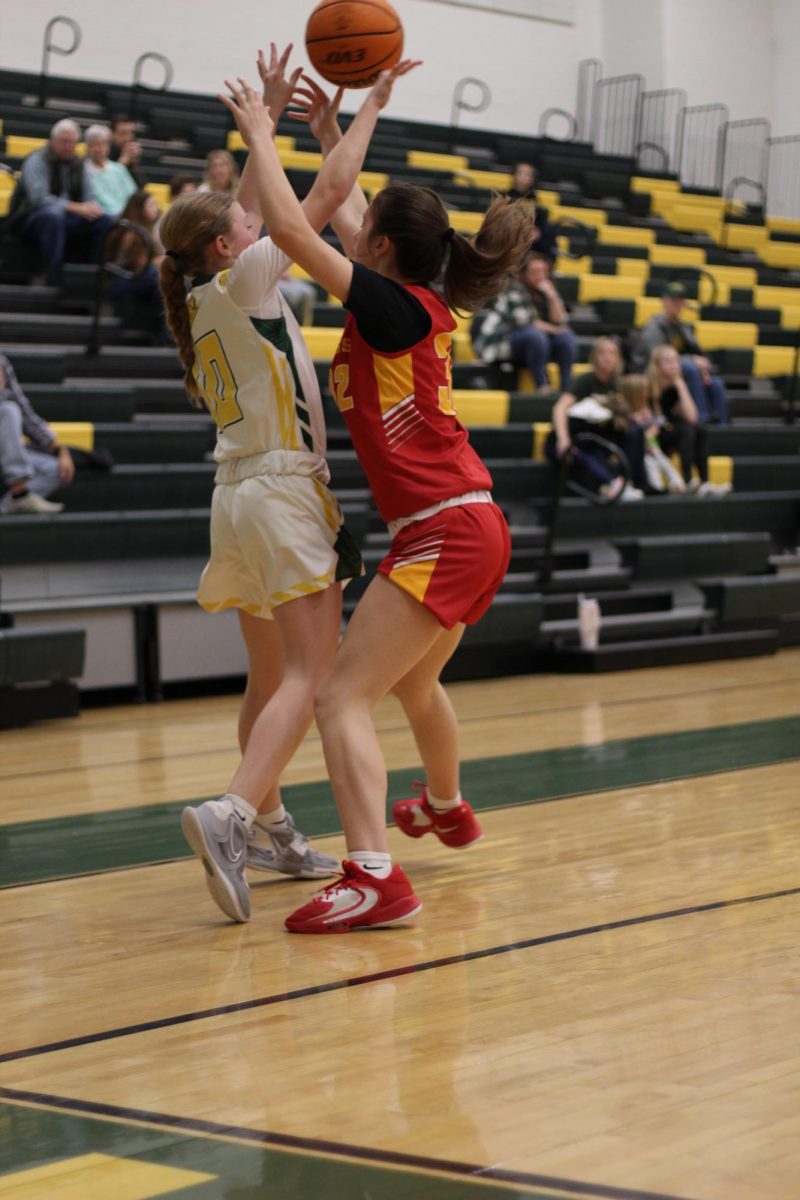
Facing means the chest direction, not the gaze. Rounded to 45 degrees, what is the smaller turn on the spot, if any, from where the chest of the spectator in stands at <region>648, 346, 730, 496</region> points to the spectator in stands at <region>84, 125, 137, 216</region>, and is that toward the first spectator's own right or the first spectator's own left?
approximately 135° to the first spectator's own right

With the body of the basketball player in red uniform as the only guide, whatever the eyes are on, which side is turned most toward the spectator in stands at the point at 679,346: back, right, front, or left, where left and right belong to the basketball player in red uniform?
right

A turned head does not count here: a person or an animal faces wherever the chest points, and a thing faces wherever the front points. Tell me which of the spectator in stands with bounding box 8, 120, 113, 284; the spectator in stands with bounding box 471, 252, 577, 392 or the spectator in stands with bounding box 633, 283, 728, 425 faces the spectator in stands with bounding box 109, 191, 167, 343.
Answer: the spectator in stands with bounding box 8, 120, 113, 284

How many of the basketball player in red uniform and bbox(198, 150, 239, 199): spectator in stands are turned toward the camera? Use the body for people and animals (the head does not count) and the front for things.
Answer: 1

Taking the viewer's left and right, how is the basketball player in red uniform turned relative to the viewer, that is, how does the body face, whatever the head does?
facing to the left of the viewer

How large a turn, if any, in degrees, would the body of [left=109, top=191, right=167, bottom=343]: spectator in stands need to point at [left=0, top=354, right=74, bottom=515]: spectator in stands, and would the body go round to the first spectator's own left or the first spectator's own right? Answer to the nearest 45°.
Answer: approximately 45° to the first spectator's own right

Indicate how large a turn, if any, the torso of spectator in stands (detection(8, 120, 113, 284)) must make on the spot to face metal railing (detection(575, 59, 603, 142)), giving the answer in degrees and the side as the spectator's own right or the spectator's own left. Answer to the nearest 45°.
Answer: approximately 90° to the spectator's own left

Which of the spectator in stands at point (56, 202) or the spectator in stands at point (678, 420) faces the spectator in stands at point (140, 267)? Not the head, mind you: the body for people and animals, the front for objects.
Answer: the spectator in stands at point (56, 202)

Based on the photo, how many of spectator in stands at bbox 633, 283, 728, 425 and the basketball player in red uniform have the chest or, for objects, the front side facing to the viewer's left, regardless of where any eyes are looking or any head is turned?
1

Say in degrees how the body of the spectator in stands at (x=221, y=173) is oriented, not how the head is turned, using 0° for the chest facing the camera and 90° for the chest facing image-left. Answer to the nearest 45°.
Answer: approximately 0°

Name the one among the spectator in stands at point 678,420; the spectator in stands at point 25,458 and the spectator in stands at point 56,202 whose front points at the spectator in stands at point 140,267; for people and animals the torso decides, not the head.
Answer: the spectator in stands at point 56,202

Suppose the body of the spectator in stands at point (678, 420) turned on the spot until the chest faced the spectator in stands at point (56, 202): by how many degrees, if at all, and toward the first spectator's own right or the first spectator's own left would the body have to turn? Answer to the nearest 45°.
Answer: approximately 135° to the first spectator's own right

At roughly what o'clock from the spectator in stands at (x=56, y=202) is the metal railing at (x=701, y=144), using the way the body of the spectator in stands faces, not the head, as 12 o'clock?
The metal railing is roughly at 9 o'clock from the spectator in stands.

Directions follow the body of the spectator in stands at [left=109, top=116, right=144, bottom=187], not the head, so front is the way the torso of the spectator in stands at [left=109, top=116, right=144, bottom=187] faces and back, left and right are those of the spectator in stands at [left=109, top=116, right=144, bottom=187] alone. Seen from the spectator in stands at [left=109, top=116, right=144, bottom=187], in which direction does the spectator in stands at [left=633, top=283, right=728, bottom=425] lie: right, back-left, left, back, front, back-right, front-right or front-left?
front-left

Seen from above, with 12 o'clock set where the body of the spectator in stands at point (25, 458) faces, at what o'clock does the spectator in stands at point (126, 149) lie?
the spectator in stands at point (126, 149) is roughly at 8 o'clock from the spectator in stands at point (25, 458).
